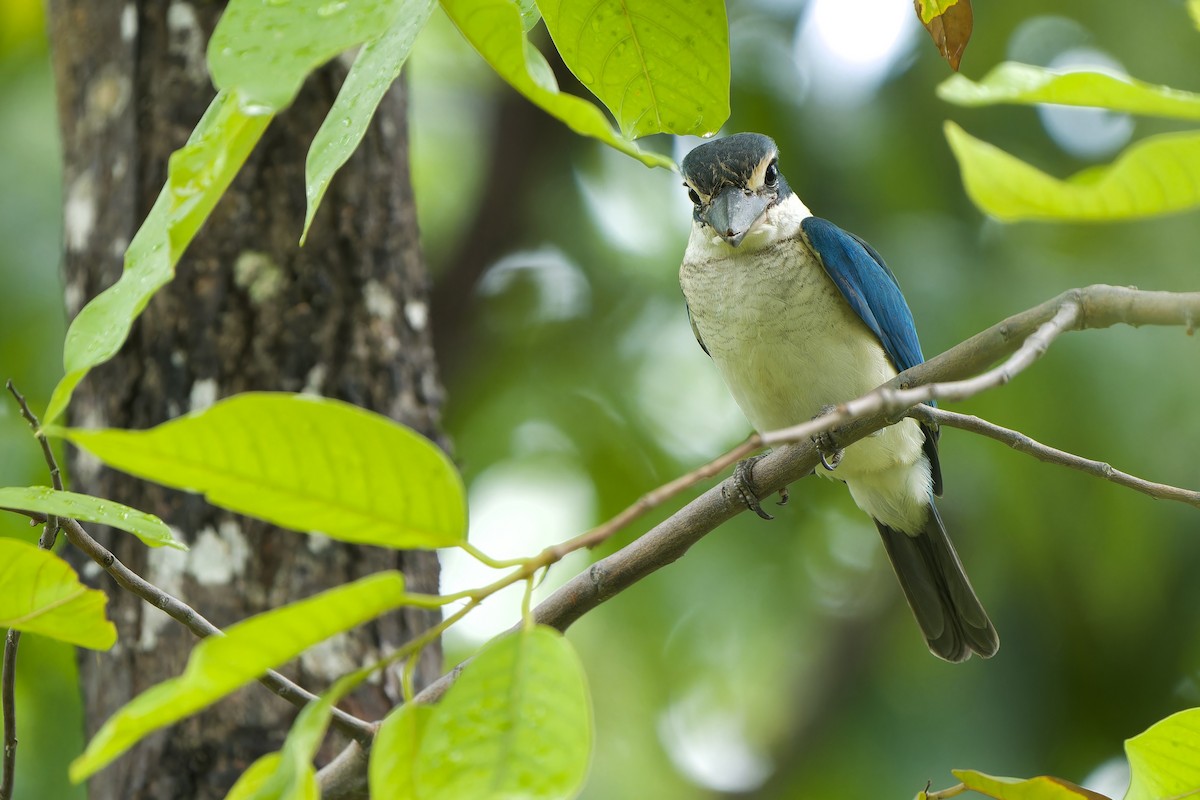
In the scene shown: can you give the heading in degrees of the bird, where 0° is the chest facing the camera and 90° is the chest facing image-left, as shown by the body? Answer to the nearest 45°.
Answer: approximately 45°

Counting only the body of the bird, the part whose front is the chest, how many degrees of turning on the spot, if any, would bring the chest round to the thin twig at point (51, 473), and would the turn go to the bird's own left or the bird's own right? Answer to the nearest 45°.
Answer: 0° — it already faces it

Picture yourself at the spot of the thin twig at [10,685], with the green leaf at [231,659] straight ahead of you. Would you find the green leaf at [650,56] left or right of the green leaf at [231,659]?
left
